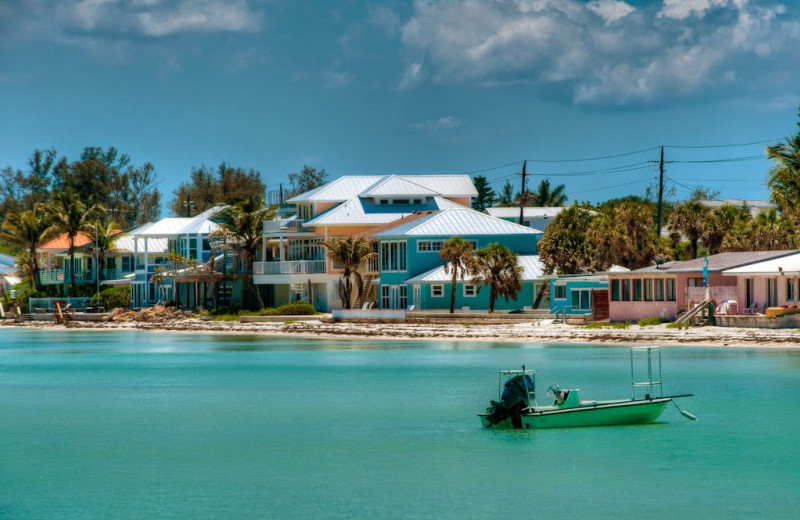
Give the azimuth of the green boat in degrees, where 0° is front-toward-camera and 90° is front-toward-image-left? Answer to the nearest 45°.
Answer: approximately 225°
